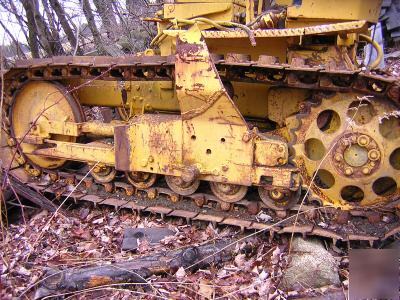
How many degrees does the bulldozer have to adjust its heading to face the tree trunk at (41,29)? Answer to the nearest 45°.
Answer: approximately 45° to its right

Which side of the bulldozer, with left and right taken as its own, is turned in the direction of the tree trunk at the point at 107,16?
right

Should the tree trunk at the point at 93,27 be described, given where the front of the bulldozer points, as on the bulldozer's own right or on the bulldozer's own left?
on the bulldozer's own right

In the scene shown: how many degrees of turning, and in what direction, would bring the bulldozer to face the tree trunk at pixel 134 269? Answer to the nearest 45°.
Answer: approximately 45° to its left

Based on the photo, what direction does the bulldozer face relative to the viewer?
to the viewer's left

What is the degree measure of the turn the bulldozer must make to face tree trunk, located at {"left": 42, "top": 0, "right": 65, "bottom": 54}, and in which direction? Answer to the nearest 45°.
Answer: approximately 45° to its right

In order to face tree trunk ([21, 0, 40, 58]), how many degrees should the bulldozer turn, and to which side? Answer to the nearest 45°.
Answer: approximately 45° to its right

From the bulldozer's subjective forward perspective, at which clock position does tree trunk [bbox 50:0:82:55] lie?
The tree trunk is roughly at 2 o'clock from the bulldozer.
